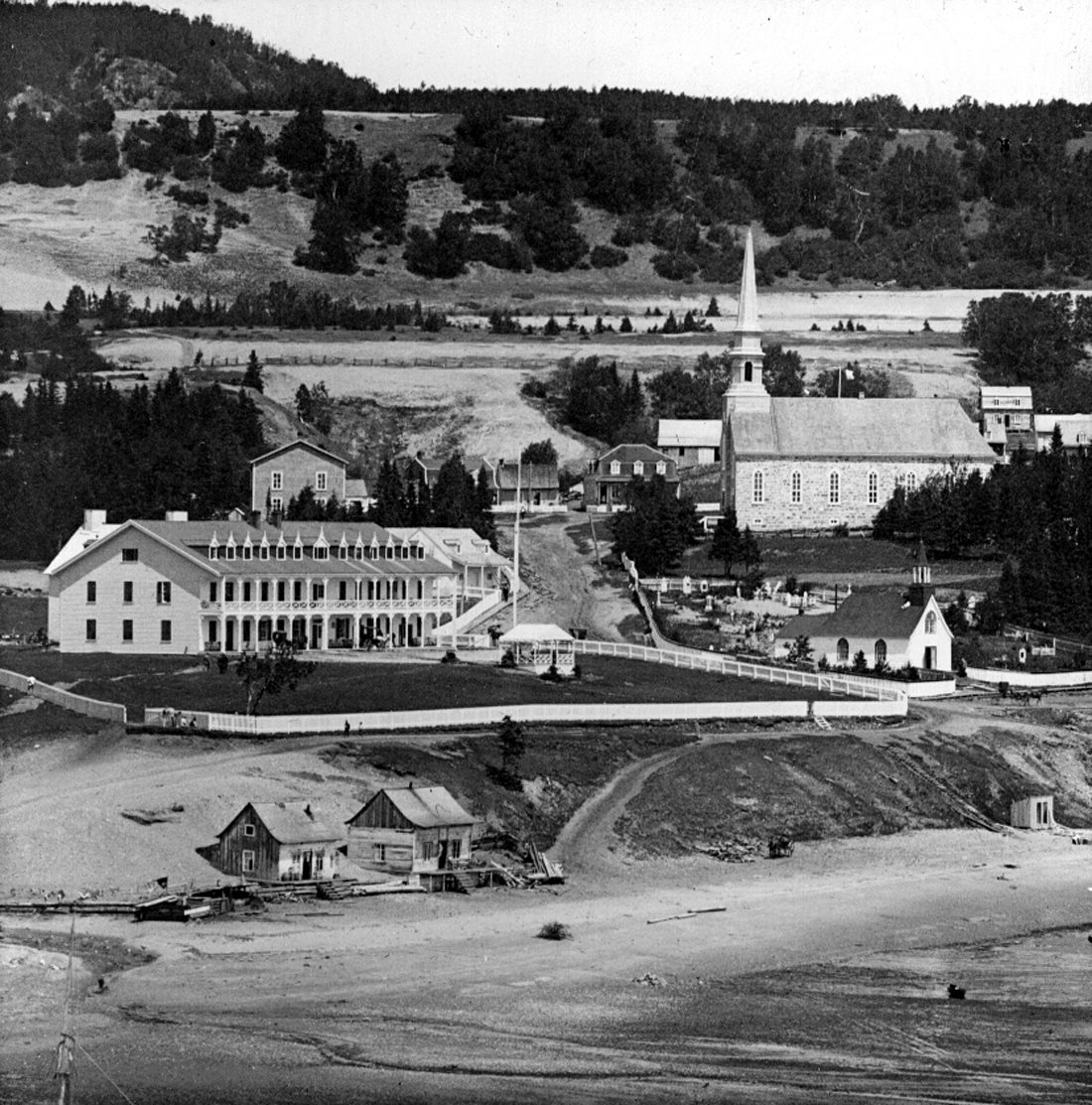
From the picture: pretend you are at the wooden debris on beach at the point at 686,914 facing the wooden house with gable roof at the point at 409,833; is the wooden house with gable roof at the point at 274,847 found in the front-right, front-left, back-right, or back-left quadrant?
front-left

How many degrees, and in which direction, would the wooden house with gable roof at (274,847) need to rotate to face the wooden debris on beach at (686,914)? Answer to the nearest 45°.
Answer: approximately 45° to its left

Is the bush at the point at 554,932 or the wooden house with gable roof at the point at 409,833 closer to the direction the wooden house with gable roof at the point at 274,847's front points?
the bush

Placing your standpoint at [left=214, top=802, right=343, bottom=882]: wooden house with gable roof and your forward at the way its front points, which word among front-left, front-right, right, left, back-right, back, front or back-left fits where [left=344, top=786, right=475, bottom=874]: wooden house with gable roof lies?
left

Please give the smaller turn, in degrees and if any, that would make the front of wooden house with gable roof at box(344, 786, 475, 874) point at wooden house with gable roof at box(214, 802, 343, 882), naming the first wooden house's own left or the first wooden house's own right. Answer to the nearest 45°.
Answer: approximately 90° to the first wooden house's own right

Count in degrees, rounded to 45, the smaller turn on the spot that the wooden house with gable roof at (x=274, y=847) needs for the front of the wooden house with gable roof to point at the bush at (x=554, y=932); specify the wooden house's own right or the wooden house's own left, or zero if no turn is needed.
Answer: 0° — it already faces it

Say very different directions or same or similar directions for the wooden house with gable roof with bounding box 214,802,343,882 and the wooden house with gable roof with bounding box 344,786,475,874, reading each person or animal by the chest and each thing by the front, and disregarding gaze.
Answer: same or similar directions

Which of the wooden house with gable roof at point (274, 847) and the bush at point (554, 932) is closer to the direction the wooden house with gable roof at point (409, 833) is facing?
the bush

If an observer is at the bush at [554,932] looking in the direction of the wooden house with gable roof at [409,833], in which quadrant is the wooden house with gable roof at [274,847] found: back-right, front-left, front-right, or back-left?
front-left

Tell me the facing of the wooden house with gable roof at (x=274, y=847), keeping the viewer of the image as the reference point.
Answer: facing the viewer and to the right of the viewer

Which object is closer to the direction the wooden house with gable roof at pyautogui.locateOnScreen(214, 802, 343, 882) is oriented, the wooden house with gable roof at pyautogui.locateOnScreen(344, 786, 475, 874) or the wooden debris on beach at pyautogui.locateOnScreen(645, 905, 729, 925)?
the wooden debris on beach

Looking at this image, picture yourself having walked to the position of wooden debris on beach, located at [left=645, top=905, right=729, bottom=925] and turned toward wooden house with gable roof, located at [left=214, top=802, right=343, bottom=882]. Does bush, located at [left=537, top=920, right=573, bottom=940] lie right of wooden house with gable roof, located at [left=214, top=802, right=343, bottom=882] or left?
left

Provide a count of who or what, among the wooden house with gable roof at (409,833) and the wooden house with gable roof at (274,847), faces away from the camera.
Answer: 0
